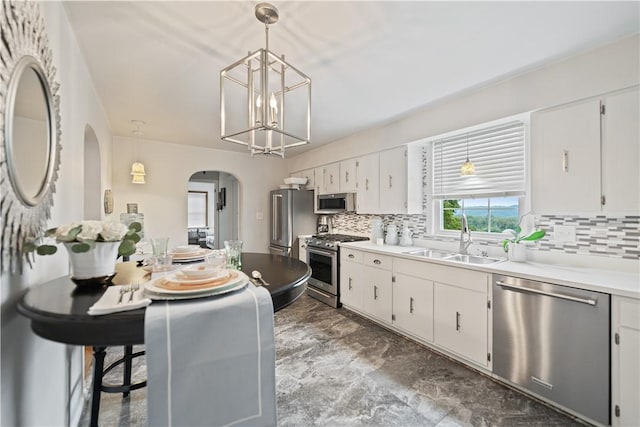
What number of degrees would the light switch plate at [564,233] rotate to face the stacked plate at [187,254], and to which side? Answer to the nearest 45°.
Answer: approximately 45° to its right

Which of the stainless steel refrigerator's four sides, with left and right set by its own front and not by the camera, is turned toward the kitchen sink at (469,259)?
left

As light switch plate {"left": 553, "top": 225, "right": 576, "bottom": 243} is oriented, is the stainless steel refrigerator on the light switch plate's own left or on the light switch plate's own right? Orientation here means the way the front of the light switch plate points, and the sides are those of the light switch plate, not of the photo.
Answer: on the light switch plate's own right

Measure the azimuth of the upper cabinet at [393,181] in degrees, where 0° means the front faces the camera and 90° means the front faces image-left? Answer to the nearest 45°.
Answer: approximately 45°

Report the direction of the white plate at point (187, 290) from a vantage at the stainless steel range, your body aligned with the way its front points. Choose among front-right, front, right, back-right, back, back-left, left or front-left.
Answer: front-left

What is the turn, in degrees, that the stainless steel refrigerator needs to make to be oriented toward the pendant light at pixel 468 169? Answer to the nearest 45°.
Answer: approximately 90° to its left

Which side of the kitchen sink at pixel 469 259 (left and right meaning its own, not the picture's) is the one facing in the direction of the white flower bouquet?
front

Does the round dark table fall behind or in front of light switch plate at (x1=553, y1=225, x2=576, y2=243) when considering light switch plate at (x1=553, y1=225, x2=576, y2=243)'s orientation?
in front

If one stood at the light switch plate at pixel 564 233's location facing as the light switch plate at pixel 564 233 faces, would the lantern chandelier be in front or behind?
in front

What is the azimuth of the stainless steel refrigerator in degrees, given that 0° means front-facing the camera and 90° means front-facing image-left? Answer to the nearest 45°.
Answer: approximately 45°

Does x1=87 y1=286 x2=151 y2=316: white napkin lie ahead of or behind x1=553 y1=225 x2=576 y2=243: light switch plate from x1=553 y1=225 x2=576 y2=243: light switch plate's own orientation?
ahead
